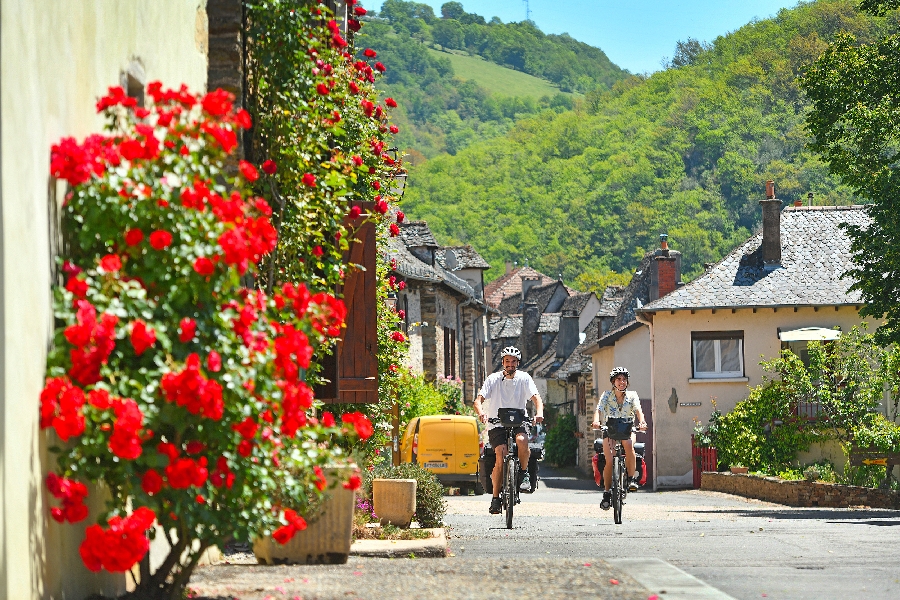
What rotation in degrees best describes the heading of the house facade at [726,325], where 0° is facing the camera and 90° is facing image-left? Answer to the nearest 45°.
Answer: approximately 0°

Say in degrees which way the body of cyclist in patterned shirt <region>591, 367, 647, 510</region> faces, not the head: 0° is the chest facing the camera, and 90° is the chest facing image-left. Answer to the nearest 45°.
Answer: approximately 0°

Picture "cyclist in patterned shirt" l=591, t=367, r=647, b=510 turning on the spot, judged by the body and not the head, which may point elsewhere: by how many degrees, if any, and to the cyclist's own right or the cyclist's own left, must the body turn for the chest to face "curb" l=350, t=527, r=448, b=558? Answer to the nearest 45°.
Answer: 0° — they already face it

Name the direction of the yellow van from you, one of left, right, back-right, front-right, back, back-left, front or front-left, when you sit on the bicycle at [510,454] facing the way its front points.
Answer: back
